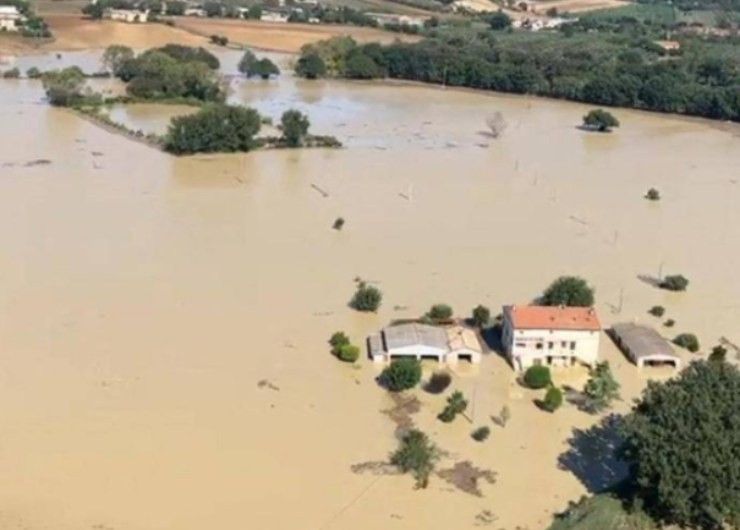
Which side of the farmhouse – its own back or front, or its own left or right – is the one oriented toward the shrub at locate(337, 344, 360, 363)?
right

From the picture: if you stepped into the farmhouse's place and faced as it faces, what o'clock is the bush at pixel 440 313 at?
The bush is roughly at 4 o'clock from the farmhouse.

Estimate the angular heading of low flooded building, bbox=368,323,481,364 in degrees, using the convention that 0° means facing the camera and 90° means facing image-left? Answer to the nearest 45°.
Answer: approximately 0°

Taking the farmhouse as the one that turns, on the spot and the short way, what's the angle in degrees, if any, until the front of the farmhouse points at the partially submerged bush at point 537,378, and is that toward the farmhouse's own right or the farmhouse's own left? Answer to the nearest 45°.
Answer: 0° — it already faces it

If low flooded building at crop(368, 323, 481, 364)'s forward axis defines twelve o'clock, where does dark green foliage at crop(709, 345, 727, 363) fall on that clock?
The dark green foliage is roughly at 9 o'clock from the low flooded building.

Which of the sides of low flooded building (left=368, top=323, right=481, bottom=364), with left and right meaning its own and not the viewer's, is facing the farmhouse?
left

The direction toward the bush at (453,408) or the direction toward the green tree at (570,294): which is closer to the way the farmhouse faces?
the bush

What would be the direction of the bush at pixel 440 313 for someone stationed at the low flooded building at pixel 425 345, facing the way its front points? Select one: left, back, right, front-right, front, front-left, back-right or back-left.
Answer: back

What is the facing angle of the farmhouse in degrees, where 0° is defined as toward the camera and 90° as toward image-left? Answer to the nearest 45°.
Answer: approximately 0°

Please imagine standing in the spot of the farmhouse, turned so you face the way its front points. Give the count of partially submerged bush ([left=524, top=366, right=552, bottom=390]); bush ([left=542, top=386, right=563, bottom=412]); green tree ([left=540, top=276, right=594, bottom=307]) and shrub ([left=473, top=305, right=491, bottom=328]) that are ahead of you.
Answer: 2

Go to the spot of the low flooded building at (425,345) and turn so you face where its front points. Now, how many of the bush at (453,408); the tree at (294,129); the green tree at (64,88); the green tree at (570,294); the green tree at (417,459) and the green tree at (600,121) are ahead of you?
2

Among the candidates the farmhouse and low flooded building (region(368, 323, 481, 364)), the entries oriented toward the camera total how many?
2
